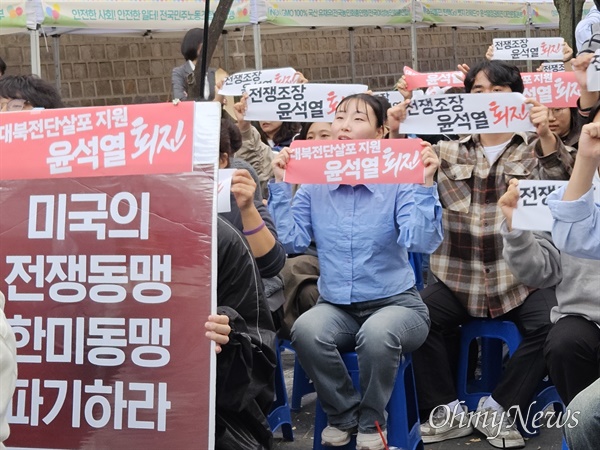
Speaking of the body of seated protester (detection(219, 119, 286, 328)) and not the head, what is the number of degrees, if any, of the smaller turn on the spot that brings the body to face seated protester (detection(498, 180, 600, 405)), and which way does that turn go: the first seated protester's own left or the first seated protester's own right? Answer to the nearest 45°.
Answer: approximately 135° to the first seated protester's own left

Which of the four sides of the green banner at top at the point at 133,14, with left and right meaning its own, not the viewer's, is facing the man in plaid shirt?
front

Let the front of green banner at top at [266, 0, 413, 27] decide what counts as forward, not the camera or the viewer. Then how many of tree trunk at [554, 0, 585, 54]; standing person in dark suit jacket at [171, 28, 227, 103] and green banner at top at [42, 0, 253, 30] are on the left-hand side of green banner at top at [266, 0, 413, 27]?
1

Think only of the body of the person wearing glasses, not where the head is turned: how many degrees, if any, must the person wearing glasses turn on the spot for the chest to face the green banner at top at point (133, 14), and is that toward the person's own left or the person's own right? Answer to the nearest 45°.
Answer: approximately 135° to the person's own right

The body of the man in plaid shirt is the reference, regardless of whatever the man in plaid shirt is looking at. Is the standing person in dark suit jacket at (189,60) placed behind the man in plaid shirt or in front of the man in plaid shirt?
behind

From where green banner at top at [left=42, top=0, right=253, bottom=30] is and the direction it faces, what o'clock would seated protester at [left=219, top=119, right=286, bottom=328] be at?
The seated protester is roughly at 12 o'clock from the green banner at top.

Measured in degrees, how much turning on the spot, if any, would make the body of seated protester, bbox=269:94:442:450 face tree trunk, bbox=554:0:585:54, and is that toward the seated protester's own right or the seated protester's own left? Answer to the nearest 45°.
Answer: approximately 180°

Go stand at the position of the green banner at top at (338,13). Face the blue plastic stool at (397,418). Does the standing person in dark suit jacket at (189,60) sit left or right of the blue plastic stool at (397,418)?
right
